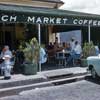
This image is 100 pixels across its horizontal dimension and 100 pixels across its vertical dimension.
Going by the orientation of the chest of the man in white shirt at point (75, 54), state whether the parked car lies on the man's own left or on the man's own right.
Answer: on the man's own left

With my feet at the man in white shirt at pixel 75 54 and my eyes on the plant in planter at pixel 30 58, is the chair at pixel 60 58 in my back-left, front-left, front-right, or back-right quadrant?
front-right

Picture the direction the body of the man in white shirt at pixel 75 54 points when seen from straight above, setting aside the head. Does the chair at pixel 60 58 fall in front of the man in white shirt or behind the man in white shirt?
in front

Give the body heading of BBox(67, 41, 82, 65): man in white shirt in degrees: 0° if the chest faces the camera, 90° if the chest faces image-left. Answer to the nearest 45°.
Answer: approximately 90°

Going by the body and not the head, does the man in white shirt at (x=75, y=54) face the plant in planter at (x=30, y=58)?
no

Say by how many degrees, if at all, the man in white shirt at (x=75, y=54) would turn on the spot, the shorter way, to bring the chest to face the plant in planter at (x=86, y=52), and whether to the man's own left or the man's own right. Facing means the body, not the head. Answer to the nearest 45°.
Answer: approximately 135° to the man's own left
